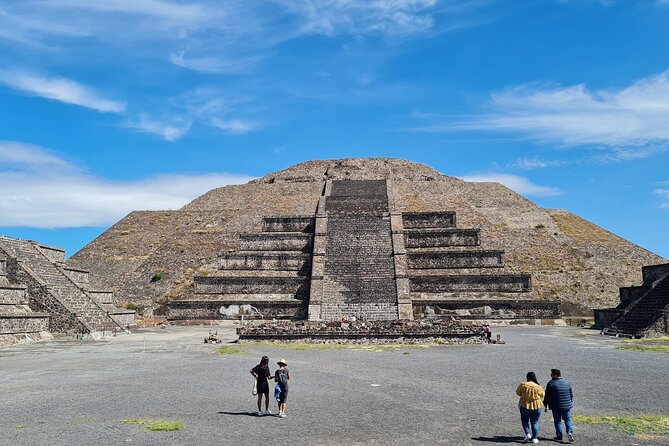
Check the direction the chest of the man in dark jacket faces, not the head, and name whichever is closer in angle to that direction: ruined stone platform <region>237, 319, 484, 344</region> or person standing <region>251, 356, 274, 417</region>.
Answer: the ruined stone platform

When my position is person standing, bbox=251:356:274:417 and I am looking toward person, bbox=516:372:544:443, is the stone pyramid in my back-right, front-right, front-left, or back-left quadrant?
back-left

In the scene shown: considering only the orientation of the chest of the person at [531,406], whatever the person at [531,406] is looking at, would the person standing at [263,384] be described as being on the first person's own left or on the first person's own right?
on the first person's own left

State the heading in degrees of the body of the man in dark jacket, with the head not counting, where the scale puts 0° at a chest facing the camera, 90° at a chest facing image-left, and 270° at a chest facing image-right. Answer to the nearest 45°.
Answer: approximately 180°

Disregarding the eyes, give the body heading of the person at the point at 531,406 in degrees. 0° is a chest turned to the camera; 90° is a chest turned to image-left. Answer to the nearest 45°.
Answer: approximately 180°

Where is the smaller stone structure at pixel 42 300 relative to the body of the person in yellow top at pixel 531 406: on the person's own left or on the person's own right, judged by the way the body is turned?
on the person's own left

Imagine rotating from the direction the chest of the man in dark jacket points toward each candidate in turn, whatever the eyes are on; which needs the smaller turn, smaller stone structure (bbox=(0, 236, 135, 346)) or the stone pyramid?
the stone pyramid

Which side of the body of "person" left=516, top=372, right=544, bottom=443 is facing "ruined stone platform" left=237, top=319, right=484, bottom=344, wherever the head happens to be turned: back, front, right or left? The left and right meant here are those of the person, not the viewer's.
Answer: front

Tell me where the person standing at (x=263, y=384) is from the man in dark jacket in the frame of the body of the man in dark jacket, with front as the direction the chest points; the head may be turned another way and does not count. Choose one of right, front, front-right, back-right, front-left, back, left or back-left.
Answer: left

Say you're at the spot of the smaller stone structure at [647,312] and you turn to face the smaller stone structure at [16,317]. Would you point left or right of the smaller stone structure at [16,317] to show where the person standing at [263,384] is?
left

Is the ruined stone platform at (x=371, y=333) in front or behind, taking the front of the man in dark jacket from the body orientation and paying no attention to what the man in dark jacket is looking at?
in front

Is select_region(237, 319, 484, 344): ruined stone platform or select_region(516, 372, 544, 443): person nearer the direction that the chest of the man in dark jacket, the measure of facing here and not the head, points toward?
the ruined stone platform
